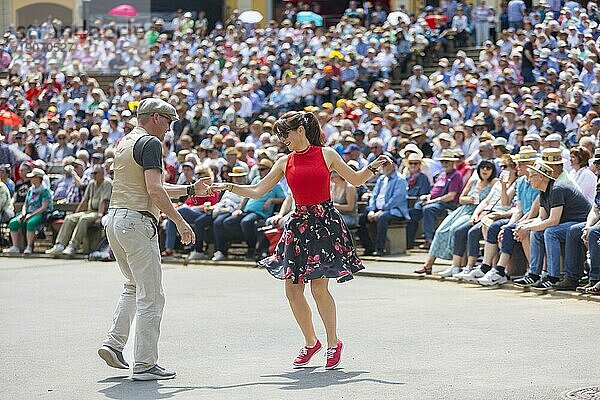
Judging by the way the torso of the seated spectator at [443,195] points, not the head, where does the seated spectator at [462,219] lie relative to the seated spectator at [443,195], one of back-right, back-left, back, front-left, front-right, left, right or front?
front-left

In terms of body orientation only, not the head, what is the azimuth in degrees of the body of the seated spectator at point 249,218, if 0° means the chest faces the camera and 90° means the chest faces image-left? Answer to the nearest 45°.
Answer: approximately 45°

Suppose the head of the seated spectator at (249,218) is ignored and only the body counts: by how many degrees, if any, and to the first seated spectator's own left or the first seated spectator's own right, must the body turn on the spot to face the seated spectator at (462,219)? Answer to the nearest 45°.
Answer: approximately 90° to the first seated spectator's own left

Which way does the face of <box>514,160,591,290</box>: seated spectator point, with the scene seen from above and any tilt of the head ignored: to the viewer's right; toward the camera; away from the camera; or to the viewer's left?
to the viewer's left

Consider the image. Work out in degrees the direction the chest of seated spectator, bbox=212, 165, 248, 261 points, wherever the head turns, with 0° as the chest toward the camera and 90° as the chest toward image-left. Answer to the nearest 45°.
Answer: approximately 45°

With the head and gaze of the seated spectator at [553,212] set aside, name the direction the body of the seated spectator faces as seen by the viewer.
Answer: to the viewer's left

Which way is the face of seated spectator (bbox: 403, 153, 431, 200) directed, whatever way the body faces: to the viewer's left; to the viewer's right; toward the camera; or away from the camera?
toward the camera

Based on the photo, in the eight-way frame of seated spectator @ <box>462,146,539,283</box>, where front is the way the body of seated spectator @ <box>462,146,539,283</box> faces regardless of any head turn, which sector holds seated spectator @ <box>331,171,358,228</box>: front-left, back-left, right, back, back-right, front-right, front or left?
front-right

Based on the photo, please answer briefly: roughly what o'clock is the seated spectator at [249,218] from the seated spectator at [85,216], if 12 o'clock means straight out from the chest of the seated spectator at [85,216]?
the seated spectator at [249,218] is roughly at 9 o'clock from the seated spectator at [85,216].

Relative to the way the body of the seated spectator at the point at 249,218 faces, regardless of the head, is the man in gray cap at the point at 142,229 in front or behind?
in front

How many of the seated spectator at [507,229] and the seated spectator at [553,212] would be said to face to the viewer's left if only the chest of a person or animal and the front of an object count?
2

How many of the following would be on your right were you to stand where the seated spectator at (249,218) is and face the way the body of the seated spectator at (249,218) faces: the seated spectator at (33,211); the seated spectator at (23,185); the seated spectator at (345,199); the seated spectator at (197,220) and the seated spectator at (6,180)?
4
